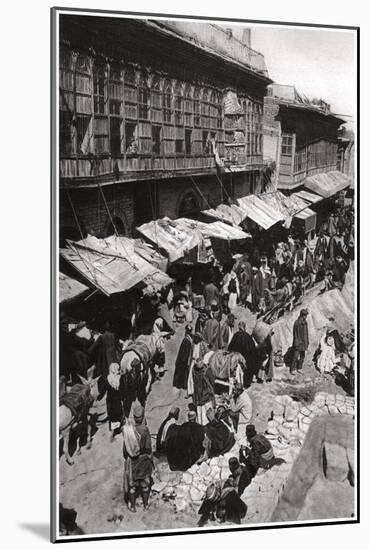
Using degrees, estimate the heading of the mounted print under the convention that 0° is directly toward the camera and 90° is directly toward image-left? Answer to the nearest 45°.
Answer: approximately 315°
